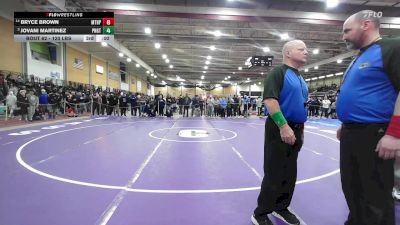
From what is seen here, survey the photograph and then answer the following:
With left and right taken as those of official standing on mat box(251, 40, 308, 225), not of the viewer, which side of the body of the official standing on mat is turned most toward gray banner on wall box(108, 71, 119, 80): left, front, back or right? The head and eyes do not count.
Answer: back

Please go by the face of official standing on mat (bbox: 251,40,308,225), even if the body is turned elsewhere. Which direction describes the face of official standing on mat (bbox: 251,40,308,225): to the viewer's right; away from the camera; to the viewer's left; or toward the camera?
to the viewer's right

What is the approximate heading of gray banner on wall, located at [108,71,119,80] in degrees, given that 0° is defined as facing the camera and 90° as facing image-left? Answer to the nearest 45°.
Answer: approximately 315°

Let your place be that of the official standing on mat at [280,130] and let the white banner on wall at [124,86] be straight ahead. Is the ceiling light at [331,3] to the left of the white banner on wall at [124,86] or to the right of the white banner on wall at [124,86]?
right

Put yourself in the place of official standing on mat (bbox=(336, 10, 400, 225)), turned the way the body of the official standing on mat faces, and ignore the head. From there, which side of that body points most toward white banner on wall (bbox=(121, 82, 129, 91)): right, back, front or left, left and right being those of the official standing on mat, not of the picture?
right

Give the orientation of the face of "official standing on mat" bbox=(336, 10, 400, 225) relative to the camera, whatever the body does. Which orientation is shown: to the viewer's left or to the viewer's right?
to the viewer's left

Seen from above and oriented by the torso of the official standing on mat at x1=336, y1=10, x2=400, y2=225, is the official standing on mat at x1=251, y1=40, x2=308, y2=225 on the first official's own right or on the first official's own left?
on the first official's own right

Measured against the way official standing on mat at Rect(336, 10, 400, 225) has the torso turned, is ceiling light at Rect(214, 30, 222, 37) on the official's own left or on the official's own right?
on the official's own right

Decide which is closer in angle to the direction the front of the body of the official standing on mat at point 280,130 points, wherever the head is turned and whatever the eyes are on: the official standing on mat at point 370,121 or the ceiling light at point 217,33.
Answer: the official standing on mat

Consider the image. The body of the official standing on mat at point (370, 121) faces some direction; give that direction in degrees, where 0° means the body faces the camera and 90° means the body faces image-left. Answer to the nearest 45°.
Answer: approximately 45°
